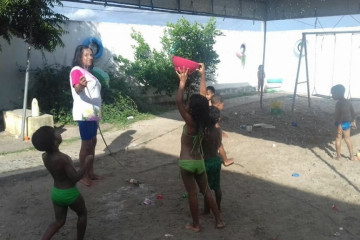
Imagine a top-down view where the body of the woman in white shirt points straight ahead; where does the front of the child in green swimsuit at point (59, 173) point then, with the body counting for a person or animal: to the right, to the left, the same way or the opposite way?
to the left

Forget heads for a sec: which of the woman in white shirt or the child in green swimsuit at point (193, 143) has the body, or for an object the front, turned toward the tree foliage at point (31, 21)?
the child in green swimsuit

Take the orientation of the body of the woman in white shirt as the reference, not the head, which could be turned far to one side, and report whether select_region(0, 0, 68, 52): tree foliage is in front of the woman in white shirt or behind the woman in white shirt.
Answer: behind

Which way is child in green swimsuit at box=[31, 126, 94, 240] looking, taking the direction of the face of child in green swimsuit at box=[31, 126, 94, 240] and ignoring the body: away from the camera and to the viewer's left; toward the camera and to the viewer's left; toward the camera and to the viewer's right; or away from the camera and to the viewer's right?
away from the camera and to the viewer's right

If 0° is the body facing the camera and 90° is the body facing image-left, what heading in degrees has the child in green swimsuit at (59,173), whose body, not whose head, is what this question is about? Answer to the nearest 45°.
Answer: approximately 225°

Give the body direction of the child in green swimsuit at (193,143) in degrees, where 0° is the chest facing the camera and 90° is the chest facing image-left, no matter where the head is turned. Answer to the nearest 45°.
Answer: approximately 135°

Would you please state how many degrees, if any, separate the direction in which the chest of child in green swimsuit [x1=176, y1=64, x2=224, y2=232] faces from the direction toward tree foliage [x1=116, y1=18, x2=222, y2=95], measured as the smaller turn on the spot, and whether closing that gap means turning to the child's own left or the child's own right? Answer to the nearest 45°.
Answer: approximately 45° to the child's own right

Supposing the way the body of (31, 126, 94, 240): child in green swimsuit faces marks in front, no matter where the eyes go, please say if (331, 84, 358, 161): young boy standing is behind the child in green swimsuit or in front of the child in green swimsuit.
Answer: in front

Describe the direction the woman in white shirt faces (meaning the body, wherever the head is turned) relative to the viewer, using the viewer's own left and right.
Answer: facing the viewer and to the right of the viewer

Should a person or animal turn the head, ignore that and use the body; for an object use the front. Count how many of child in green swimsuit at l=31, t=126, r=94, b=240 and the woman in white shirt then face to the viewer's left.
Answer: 0

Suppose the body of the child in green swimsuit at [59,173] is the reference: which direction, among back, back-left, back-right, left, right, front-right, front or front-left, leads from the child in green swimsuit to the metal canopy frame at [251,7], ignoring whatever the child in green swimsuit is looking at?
front

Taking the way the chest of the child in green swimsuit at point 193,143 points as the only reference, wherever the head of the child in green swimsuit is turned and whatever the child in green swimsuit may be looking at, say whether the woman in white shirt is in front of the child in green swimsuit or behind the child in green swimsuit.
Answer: in front

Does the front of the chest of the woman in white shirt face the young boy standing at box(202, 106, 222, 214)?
yes

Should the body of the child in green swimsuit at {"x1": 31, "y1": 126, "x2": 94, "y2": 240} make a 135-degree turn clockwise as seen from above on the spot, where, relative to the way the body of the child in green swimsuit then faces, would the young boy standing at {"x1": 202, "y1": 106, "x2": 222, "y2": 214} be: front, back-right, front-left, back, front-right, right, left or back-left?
left

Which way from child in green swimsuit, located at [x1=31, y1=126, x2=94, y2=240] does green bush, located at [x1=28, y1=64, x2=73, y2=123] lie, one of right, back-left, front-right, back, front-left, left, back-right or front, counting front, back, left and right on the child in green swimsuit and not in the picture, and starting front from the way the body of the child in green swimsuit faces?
front-left

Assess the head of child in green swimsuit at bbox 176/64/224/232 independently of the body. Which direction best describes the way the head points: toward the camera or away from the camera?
away from the camera
